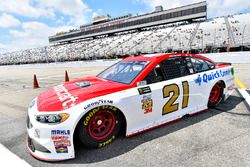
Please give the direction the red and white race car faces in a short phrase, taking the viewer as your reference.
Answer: facing the viewer and to the left of the viewer
